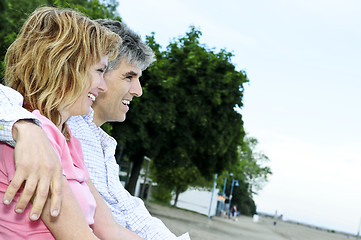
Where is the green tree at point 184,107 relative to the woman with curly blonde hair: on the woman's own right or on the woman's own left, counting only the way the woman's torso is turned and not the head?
on the woman's own left

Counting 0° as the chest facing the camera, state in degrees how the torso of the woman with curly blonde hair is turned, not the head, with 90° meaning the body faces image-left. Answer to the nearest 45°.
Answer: approximately 270°

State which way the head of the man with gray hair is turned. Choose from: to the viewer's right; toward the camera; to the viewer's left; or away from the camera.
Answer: to the viewer's right

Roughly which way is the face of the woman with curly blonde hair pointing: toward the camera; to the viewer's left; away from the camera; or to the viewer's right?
to the viewer's right
